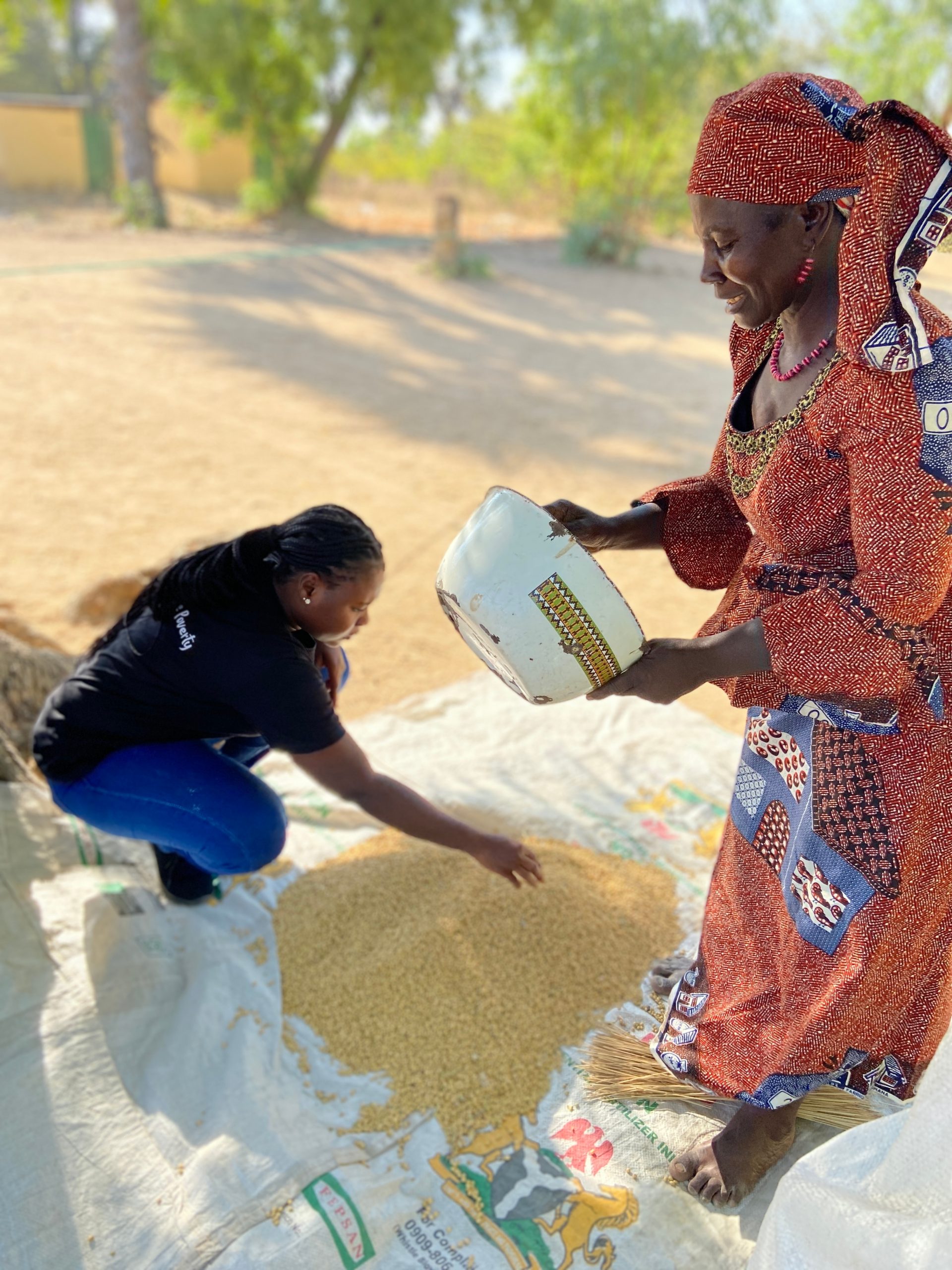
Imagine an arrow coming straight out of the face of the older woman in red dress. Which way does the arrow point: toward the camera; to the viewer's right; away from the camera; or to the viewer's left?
to the viewer's left

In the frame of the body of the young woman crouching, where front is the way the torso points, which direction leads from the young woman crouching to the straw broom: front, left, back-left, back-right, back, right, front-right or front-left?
front-right

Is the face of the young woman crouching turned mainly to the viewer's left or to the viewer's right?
to the viewer's right

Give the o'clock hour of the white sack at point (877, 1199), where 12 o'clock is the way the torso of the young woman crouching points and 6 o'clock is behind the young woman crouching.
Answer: The white sack is roughly at 2 o'clock from the young woman crouching.

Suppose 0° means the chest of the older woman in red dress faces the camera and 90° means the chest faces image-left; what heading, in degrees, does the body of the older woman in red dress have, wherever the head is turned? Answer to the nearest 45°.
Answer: approximately 45°

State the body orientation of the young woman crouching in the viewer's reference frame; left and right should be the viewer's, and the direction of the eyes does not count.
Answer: facing to the right of the viewer

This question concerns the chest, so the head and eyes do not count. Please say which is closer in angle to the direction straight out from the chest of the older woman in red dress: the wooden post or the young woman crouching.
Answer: the young woman crouching

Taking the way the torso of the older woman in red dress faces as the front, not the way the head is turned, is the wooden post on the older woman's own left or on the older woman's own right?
on the older woman's own right

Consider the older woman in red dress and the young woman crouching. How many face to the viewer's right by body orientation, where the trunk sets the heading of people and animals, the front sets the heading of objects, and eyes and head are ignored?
1

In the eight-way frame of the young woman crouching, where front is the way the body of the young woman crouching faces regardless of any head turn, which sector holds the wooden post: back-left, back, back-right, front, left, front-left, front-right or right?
left
